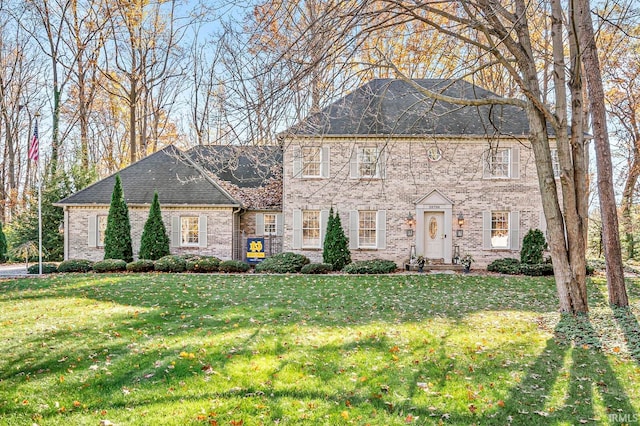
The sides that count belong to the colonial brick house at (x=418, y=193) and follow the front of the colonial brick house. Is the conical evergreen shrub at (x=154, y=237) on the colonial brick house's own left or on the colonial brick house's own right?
on the colonial brick house's own right

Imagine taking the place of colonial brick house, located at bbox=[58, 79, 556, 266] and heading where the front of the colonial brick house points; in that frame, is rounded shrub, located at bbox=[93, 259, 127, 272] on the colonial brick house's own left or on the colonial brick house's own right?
on the colonial brick house's own right

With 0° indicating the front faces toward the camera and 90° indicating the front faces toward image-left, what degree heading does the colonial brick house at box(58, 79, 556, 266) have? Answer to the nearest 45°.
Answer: approximately 0°

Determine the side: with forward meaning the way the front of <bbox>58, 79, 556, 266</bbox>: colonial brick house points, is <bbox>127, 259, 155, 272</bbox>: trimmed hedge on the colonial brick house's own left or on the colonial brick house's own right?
on the colonial brick house's own right

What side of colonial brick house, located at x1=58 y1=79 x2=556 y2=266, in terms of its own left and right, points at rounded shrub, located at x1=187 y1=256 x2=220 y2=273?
right

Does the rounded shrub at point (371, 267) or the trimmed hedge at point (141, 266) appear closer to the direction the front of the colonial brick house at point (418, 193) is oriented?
the rounded shrub

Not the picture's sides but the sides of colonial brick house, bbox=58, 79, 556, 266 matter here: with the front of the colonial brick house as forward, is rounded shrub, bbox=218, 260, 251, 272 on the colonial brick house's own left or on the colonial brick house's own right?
on the colonial brick house's own right

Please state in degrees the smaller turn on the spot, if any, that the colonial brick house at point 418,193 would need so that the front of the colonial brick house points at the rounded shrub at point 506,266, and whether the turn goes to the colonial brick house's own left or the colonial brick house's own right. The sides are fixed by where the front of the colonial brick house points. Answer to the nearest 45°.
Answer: approximately 45° to the colonial brick house's own left

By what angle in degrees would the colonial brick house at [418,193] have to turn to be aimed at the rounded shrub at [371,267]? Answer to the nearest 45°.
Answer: approximately 45° to its right

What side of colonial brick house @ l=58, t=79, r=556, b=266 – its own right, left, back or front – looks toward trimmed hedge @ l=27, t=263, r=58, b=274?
right

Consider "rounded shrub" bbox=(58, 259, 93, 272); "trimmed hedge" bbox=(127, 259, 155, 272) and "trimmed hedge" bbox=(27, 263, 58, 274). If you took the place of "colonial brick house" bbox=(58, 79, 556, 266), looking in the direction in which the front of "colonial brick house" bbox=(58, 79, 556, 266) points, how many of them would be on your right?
3
